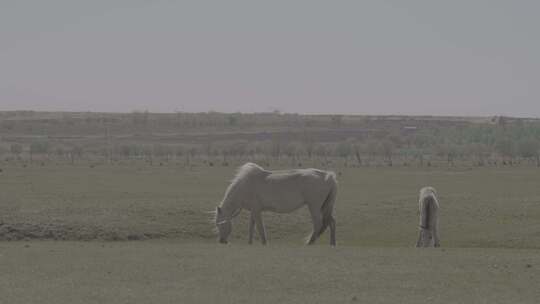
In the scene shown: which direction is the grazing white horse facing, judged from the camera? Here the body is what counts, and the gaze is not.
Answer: to the viewer's left

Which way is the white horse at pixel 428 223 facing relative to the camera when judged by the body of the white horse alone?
away from the camera

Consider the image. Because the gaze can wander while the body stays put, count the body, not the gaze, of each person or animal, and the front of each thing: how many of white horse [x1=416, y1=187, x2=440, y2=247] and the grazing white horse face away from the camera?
1

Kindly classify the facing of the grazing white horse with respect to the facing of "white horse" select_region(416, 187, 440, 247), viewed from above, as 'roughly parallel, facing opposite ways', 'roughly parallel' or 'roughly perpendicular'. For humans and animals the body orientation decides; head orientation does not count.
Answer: roughly perpendicular

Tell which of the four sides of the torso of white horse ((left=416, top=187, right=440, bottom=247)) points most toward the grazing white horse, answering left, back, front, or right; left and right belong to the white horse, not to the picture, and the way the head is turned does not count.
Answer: left

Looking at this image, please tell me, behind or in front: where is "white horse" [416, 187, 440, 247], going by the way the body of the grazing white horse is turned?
behind

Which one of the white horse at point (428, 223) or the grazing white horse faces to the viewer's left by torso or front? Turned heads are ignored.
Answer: the grazing white horse
